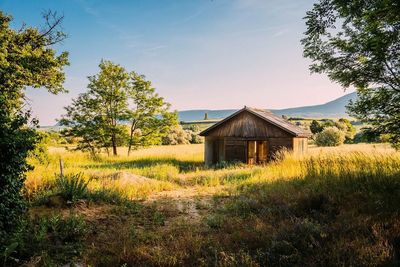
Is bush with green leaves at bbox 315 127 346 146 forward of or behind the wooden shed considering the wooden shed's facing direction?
behind

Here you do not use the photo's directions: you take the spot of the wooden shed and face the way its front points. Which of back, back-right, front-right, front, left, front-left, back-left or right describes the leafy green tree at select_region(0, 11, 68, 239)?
front-right

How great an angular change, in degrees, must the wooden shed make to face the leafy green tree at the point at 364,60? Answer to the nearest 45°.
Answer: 0° — it already faces it

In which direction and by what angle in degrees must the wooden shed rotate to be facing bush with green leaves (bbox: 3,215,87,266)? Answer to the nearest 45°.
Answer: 0° — it already faces it

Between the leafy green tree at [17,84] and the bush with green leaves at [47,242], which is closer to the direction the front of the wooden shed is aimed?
the bush with green leaves

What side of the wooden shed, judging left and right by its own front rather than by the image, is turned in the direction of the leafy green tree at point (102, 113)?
right

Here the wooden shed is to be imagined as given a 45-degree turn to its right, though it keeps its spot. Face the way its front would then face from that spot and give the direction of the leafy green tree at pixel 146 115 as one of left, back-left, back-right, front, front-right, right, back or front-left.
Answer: front-right

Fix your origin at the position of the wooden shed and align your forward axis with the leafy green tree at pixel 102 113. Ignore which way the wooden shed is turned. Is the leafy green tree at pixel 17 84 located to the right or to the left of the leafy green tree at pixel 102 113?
left

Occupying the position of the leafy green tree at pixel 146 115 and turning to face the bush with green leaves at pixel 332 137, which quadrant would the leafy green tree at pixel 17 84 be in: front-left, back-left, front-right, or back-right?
back-right

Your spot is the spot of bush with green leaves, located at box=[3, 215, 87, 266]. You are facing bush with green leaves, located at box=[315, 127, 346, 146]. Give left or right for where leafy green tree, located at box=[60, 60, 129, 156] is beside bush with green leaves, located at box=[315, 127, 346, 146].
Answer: left

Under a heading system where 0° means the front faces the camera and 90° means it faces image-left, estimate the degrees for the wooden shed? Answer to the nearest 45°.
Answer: approximately 0°
